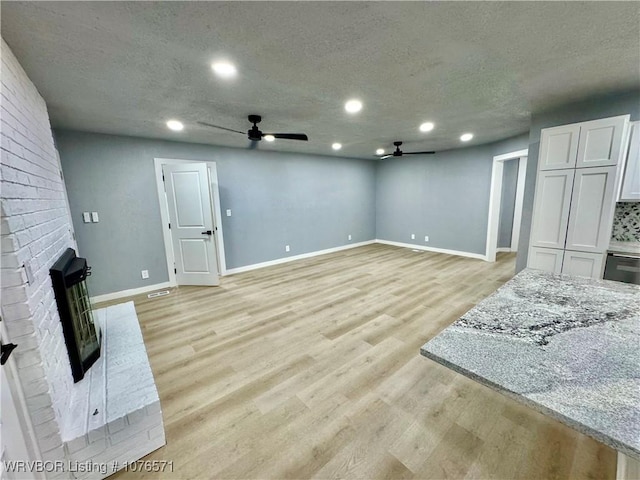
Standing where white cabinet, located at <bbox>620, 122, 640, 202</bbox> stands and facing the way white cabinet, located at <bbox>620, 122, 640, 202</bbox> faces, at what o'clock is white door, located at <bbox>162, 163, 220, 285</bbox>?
The white door is roughly at 2 o'clock from the white cabinet.

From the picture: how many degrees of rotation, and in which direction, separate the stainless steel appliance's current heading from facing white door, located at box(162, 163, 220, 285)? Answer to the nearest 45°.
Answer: approximately 45° to its right
